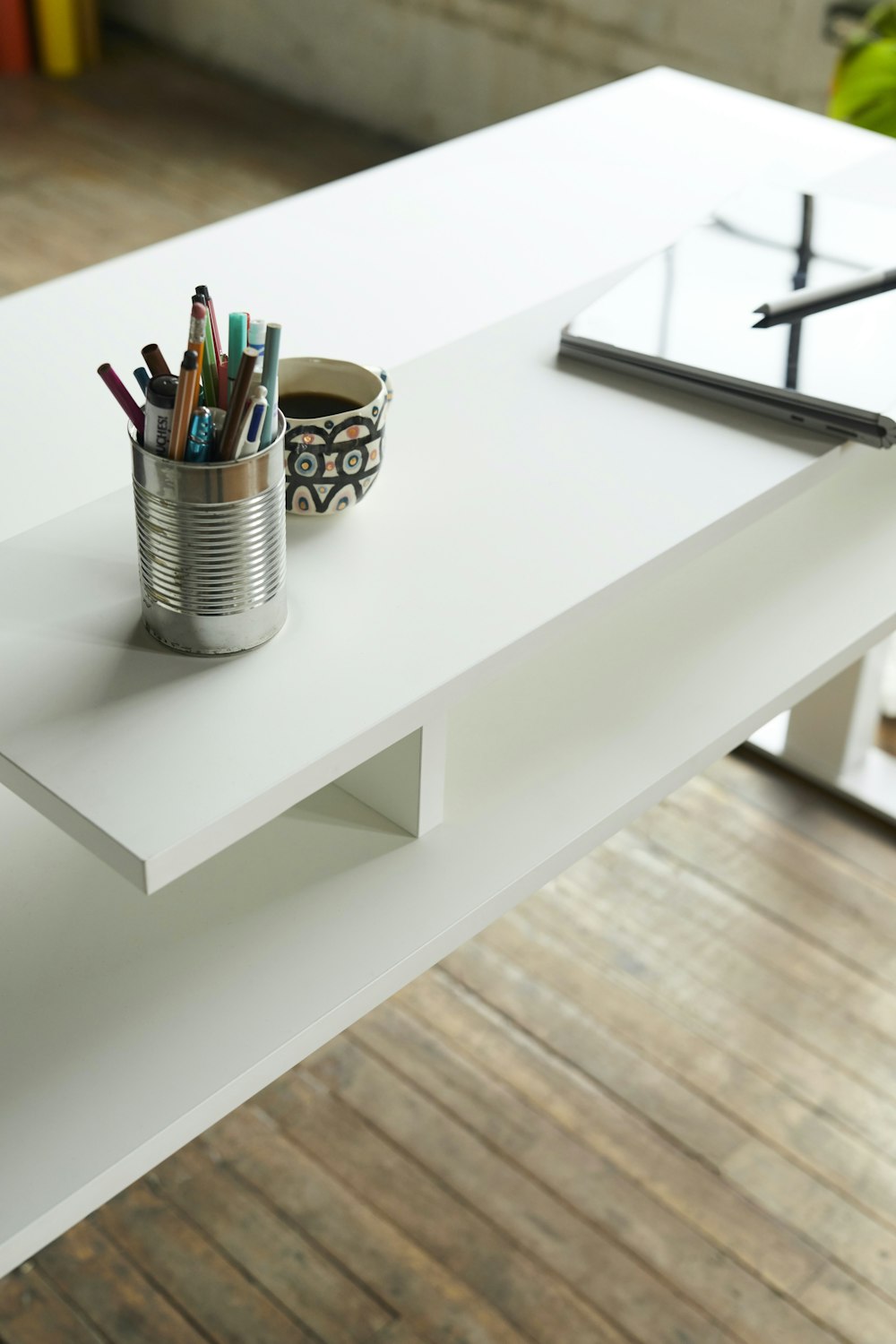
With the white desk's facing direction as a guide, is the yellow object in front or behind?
behind

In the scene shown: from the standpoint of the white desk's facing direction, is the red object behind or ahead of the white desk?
behind
